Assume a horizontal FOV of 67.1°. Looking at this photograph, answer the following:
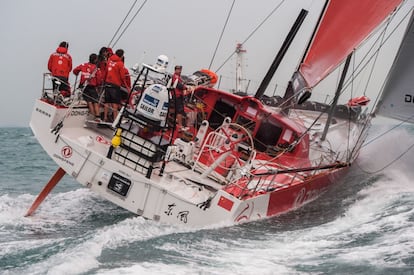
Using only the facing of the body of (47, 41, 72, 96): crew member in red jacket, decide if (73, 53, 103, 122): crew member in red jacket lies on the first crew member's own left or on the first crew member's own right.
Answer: on the first crew member's own right

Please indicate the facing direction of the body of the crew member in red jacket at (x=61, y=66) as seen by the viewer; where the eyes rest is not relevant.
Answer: away from the camera

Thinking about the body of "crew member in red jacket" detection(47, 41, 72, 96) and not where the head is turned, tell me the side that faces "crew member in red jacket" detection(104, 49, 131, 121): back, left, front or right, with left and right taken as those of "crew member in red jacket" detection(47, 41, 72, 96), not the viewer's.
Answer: right
